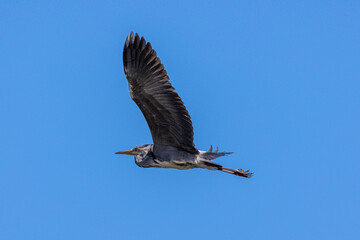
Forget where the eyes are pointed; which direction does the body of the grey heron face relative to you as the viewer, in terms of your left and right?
facing to the left of the viewer
